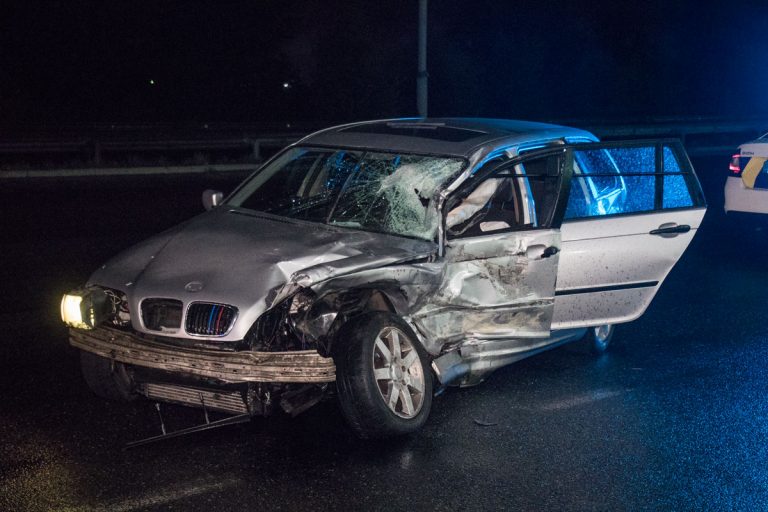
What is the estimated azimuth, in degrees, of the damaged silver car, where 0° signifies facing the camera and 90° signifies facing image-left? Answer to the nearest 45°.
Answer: approximately 45°

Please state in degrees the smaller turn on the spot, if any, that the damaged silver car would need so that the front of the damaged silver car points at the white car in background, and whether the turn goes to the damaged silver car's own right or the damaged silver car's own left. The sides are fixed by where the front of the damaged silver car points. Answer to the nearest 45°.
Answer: approximately 180°

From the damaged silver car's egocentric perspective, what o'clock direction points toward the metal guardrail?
The metal guardrail is roughly at 4 o'clock from the damaged silver car.
